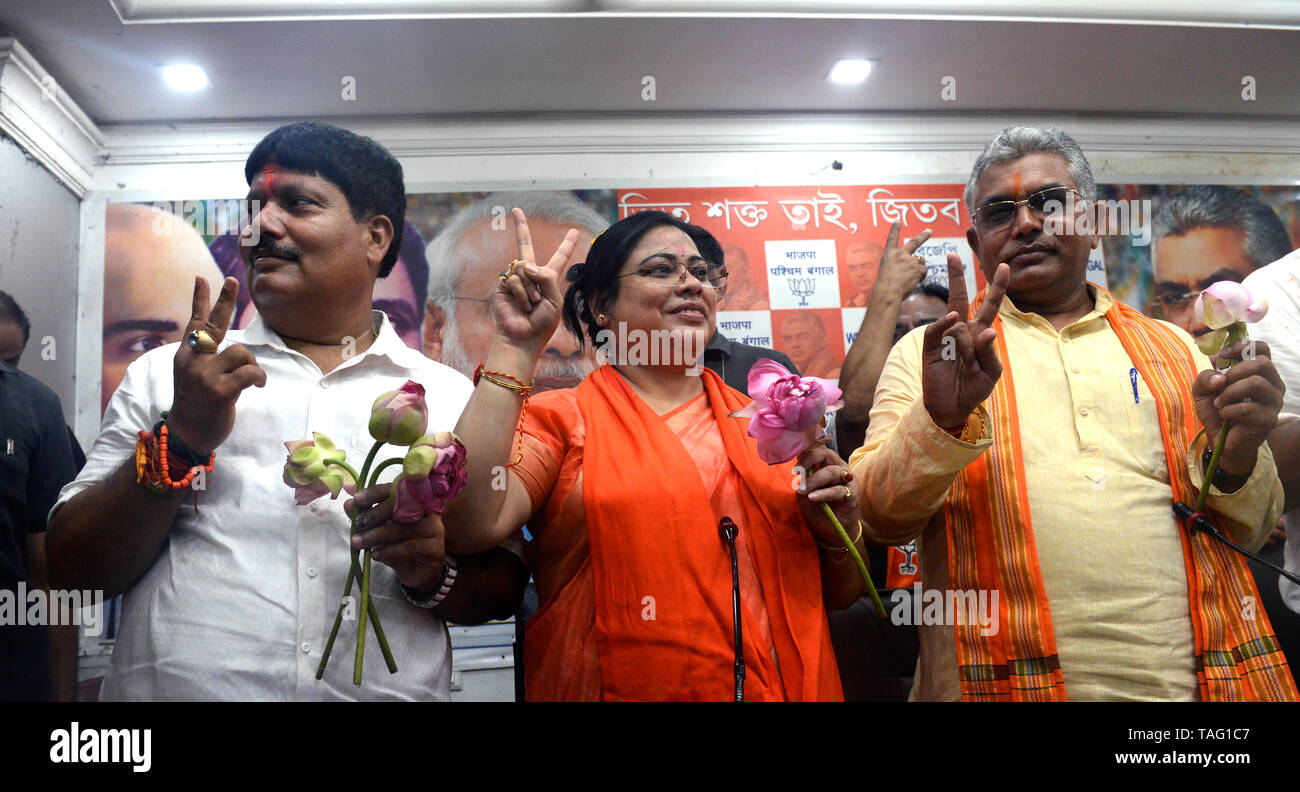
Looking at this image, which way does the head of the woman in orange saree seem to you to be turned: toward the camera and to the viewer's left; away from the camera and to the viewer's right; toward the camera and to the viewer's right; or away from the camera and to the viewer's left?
toward the camera and to the viewer's right

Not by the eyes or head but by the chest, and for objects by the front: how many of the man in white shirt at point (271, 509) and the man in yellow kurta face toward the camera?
2

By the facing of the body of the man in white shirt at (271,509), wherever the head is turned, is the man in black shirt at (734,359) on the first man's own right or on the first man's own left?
on the first man's own left

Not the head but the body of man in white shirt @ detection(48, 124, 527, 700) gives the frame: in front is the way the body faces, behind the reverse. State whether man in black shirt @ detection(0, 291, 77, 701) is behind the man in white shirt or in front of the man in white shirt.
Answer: behind

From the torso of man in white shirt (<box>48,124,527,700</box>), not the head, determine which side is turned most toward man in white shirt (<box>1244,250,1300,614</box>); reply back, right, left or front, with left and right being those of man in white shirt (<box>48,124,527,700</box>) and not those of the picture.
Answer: left

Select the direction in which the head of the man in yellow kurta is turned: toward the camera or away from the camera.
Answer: toward the camera

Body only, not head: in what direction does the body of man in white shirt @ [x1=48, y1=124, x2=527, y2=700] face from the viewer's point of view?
toward the camera
